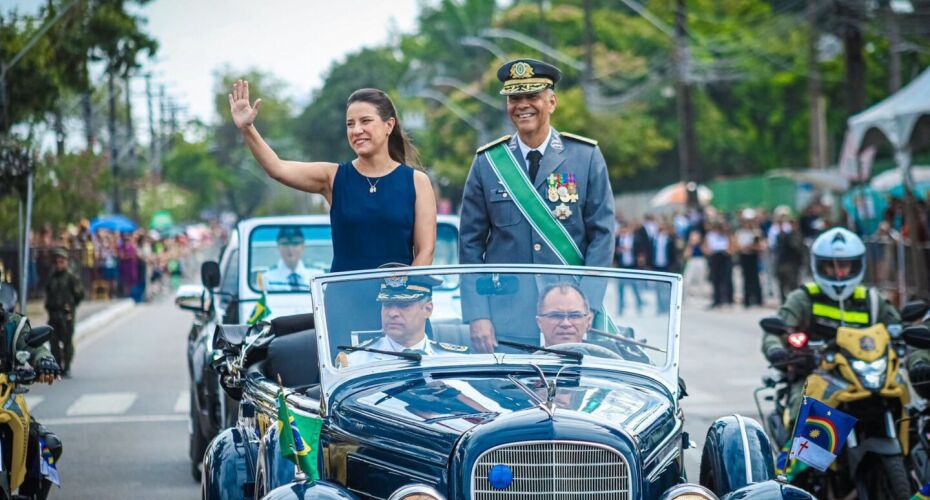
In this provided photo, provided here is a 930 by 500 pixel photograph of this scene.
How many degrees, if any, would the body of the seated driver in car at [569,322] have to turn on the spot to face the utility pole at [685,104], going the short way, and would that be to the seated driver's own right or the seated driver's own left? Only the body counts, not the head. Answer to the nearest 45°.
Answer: approximately 180°

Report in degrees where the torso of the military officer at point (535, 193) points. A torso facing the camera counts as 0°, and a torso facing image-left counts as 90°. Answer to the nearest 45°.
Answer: approximately 0°

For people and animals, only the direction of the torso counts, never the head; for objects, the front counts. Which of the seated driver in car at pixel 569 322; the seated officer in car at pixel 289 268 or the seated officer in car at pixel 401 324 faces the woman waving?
the seated officer in car at pixel 289 268

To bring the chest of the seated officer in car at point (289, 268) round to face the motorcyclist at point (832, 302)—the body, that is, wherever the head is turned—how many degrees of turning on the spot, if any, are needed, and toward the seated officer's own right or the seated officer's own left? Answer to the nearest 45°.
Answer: approximately 45° to the seated officer's own left
